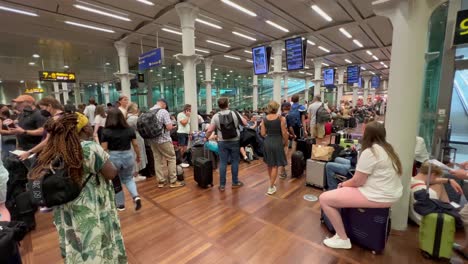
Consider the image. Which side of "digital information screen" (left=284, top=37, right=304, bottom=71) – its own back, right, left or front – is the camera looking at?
front

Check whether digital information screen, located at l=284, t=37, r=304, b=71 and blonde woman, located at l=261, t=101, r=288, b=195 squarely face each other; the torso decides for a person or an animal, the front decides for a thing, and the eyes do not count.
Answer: yes

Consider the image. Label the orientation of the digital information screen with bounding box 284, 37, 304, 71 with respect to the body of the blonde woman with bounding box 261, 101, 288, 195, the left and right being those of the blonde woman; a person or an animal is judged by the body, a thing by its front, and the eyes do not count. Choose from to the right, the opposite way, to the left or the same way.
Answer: the opposite way

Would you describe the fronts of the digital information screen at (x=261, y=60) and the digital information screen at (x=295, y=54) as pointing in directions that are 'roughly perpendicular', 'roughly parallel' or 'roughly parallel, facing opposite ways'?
roughly parallel

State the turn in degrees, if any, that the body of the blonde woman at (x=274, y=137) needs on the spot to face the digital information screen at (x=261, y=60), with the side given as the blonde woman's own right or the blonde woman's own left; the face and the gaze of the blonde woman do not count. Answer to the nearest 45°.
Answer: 0° — they already face it

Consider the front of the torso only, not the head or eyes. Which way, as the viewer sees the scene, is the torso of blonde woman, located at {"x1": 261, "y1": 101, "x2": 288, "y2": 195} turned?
away from the camera

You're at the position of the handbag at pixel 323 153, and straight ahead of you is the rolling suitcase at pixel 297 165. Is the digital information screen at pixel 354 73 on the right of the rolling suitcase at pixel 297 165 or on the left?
right

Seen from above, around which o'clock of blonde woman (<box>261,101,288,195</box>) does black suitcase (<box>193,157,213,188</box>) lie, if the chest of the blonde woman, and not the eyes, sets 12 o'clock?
The black suitcase is roughly at 9 o'clock from the blonde woman.

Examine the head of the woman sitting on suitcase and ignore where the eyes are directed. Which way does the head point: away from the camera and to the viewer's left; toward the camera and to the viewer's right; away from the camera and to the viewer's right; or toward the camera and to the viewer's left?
away from the camera and to the viewer's left

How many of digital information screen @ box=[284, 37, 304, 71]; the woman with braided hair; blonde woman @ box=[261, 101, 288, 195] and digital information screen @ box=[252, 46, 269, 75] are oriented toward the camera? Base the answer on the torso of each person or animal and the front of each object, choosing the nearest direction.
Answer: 2

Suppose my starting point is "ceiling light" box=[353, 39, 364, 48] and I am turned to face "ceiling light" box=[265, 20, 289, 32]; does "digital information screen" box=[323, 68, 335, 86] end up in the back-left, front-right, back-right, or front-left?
back-right

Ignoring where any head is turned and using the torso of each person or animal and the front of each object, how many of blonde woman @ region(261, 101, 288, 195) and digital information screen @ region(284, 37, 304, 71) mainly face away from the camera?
1

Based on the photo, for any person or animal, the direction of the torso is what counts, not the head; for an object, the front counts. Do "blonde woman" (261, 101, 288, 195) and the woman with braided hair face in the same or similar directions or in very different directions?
same or similar directions

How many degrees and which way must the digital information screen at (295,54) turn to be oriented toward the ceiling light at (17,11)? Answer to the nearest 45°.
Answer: approximately 45° to its right

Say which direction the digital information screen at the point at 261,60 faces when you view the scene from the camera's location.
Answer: facing the viewer

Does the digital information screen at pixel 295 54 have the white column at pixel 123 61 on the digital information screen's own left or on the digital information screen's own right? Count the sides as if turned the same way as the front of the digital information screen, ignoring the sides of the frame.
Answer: on the digital information screen's own right

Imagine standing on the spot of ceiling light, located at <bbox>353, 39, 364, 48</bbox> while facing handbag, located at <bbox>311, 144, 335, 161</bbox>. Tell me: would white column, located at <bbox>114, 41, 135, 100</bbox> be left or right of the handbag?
right

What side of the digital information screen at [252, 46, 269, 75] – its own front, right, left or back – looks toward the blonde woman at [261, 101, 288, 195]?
front

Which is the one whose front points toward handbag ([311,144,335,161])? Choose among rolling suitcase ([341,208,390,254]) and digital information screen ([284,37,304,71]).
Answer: the digital information screen

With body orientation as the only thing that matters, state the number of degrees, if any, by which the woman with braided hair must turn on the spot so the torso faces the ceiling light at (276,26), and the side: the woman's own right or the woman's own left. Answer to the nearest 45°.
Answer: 0° — they already face it

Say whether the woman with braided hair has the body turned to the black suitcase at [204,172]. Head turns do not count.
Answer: yes
